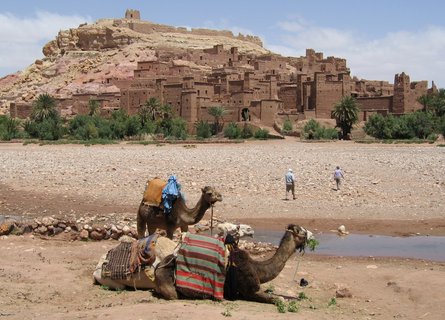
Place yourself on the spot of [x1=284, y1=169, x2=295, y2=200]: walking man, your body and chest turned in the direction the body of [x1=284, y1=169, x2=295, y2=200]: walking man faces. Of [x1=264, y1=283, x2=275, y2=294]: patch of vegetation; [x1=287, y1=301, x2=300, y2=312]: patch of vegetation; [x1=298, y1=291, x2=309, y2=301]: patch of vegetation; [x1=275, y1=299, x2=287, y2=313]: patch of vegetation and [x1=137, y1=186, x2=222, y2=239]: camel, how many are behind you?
5

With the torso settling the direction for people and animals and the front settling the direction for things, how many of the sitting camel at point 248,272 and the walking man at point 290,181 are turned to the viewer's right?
1

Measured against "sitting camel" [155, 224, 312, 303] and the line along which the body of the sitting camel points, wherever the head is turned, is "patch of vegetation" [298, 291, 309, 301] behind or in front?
in front

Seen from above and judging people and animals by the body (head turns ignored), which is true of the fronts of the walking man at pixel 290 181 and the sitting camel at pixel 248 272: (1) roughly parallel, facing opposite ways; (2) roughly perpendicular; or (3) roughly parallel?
roughly perpendicular

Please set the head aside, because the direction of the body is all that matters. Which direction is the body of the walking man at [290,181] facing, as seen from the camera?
away from the camera

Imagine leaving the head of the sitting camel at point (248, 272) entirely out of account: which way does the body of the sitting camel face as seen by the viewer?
to the viewer's right

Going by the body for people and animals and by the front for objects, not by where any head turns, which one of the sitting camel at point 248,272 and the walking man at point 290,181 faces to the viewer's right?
the sitting camel

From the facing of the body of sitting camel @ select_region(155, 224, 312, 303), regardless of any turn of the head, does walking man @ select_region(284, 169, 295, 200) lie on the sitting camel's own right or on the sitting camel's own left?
on the sitting camel's own left

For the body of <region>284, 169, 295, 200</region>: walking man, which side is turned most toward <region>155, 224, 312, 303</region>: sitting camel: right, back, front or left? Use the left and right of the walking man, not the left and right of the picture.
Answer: back

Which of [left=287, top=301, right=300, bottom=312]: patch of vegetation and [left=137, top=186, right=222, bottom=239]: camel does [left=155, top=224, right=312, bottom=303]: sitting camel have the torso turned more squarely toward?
the patch of vegetation

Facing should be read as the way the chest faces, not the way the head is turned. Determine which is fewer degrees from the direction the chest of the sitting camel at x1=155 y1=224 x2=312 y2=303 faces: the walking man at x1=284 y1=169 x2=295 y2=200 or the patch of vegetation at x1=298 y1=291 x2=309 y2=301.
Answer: the patch of vegetation

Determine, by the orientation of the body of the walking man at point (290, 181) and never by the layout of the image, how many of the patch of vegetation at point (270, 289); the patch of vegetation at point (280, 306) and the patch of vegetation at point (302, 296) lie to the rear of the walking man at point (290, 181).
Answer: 3
